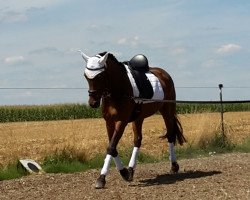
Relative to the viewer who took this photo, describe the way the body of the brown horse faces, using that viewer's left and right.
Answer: facing the viewer and to the left of the viewer
